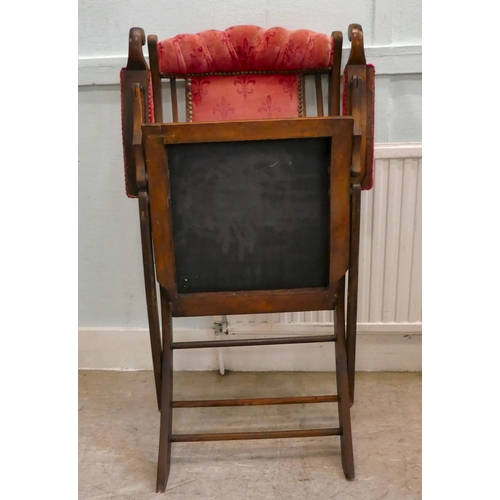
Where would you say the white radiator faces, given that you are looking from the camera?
facing the viewer
